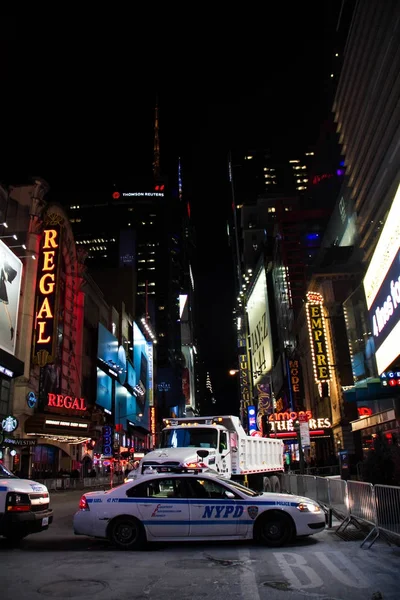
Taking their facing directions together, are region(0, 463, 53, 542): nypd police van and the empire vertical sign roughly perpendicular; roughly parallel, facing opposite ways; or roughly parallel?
roughly perpendicular

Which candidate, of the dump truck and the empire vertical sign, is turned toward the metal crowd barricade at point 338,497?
the empire vertical sign

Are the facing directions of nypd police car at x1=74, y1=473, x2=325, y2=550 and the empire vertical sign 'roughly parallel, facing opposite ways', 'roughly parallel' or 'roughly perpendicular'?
roughly perpendicular

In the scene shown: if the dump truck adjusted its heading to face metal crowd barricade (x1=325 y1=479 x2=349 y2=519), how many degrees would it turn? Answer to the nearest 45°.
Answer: approximately 90° to its left

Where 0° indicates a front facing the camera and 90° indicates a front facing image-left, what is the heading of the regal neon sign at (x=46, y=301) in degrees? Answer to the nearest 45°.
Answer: approximately 0°

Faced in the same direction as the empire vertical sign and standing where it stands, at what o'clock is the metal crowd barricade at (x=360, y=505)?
The metal crowd barricade is roughly at 12 o'clock from the empire vertical sign.

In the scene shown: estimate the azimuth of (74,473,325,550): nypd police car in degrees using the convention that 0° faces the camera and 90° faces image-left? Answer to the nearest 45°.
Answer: approximately 270°

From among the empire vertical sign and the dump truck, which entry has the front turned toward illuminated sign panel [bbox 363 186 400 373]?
the empire vertical sign
